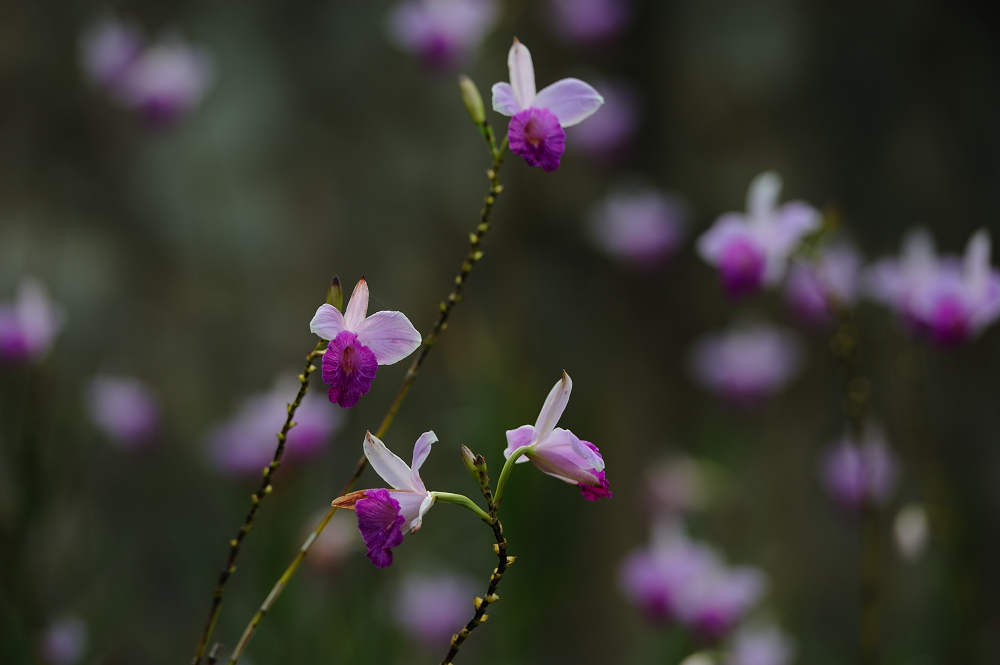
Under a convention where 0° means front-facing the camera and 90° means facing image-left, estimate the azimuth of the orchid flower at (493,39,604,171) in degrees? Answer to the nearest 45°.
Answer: approximately 0°

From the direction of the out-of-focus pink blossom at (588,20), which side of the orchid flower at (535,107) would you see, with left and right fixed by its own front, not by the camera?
back

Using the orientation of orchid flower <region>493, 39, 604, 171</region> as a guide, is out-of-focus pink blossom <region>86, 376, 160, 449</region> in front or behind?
behind

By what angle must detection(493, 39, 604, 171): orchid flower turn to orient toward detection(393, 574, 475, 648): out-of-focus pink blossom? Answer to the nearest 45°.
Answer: approximately 180°
